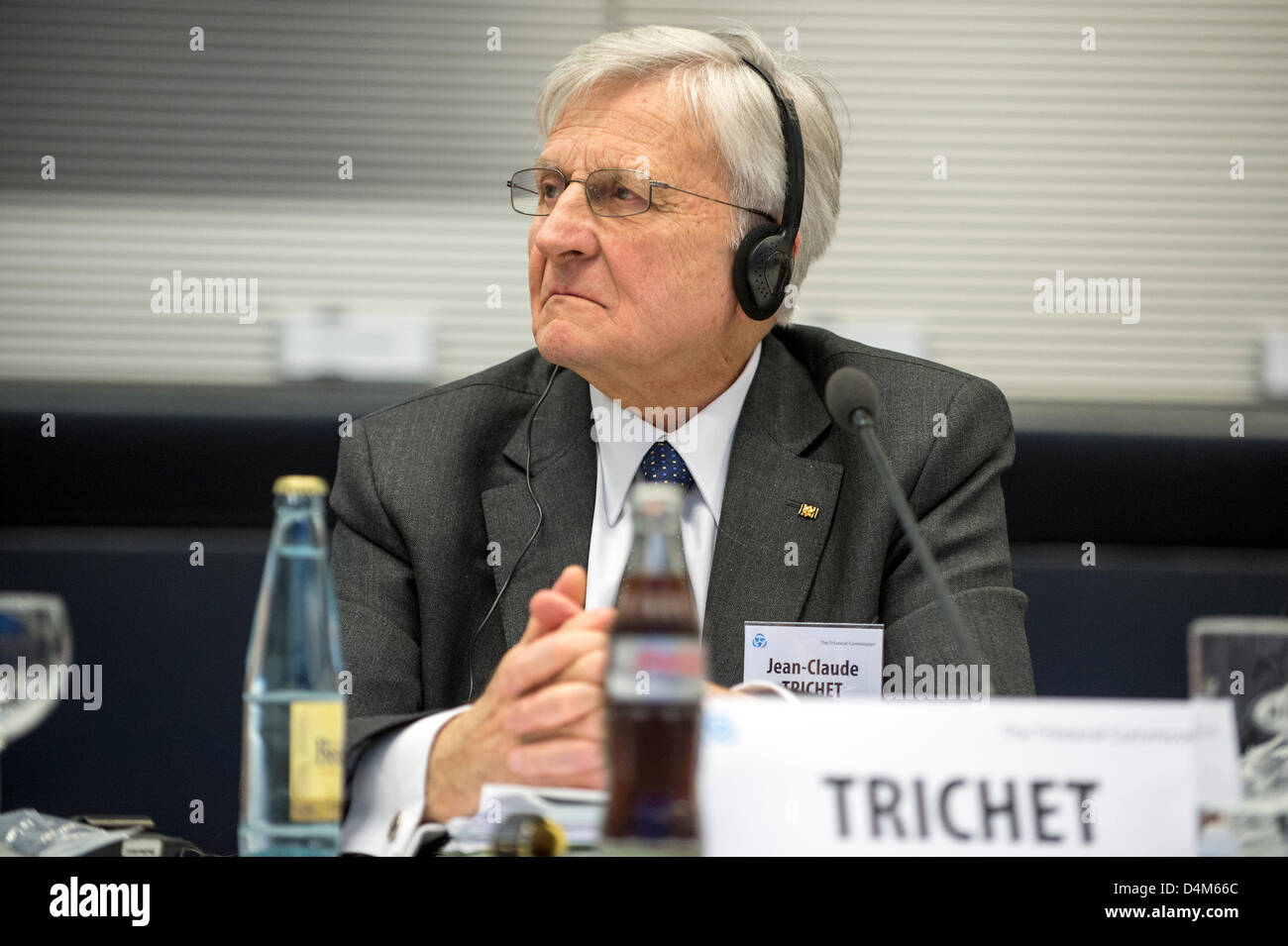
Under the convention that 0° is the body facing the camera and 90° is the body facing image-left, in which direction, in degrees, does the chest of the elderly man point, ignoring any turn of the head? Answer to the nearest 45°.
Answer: approximately 0°

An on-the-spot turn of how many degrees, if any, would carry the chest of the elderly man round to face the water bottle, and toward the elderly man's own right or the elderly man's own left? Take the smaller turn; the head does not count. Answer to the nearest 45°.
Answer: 0° — they already face it

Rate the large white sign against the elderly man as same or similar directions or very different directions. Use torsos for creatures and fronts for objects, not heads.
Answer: same or similar directions

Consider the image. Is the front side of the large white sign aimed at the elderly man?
no

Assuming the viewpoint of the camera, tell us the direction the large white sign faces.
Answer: facing the viewer

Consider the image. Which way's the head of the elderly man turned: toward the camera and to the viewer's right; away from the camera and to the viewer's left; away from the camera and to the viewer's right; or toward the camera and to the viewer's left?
toward the camera and to the viewer's left

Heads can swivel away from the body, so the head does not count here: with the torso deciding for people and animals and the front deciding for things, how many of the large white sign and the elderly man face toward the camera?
2

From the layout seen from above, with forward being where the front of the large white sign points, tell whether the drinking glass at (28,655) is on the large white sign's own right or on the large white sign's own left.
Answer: on the large white sign's own right

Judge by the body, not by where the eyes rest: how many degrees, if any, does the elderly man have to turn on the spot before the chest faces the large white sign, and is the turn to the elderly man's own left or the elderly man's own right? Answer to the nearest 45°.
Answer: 0° — they already face it

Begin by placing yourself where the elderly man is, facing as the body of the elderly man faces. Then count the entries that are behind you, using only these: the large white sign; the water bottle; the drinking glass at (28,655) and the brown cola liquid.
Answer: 0

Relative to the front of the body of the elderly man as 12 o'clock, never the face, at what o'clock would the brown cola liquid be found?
The brown cola liquid is roughly at 12 o'clock from the elderly man.
